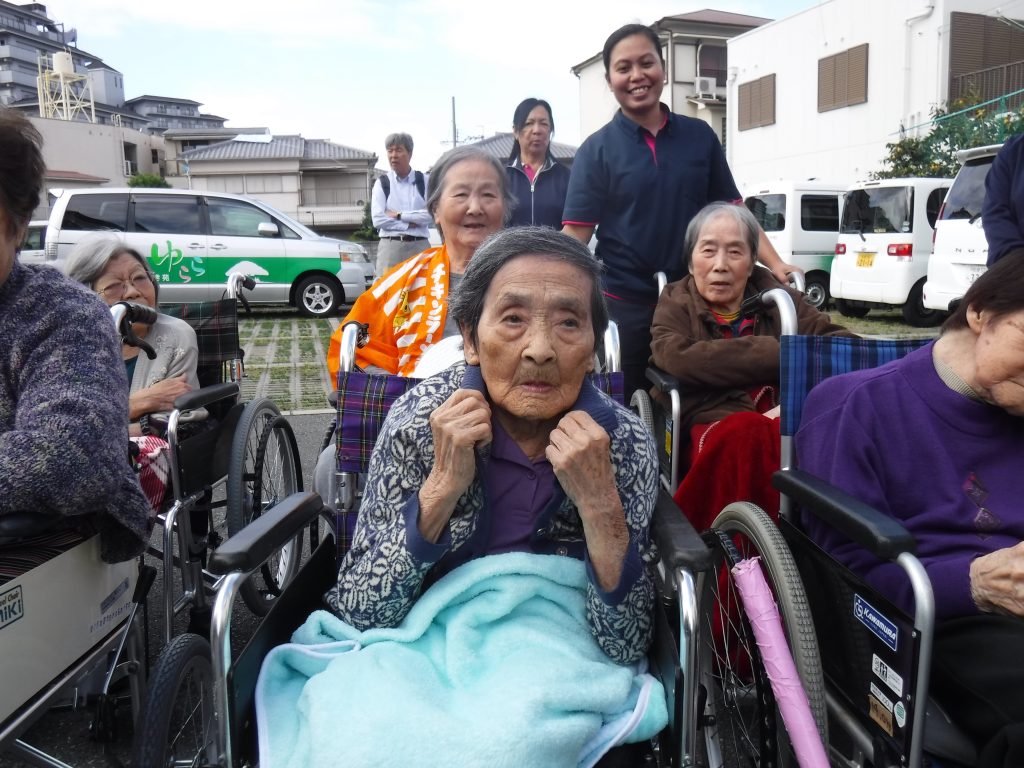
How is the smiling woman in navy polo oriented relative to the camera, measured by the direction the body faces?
toward the camera

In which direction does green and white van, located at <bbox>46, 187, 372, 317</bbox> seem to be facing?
to the viewer's right

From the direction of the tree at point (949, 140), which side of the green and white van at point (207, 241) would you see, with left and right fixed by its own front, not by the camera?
front

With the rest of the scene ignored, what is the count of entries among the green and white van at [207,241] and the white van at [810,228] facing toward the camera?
0

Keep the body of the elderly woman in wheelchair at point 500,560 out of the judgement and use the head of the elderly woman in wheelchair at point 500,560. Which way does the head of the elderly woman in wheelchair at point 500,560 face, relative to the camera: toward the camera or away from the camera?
toward the camera

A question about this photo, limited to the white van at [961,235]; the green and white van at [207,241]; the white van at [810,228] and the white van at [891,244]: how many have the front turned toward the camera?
0

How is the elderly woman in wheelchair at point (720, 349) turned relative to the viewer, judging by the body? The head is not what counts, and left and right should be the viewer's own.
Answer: facing the viewer

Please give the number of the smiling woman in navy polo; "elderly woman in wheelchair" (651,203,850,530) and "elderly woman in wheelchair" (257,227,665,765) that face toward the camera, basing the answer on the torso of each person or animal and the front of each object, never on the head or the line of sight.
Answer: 3

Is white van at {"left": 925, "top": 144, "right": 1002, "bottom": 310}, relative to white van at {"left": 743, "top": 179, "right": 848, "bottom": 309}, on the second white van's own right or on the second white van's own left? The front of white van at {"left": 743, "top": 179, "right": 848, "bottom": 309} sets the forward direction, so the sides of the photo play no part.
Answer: on the second white van's own right

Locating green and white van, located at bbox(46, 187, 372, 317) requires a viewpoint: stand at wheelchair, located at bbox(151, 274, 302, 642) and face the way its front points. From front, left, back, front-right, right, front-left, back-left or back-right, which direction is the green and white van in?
back-right

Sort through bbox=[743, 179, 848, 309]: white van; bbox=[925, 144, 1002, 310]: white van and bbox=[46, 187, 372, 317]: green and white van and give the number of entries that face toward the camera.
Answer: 0

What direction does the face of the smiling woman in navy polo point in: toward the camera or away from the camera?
toward the camera

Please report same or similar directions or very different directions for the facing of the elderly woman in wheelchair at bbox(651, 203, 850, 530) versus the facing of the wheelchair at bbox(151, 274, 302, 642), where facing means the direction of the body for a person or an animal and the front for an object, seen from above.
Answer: same or similar directions

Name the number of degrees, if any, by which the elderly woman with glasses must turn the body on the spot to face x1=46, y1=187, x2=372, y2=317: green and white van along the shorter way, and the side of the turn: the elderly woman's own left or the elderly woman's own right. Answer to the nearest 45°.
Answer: approximately 180°

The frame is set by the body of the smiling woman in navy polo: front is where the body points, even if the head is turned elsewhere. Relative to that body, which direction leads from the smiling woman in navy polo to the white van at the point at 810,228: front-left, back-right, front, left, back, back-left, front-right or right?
back

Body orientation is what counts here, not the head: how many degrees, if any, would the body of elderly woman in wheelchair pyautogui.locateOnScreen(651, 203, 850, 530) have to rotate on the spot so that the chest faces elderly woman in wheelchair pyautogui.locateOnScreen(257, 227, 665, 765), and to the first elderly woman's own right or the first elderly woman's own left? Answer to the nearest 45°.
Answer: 0° — they already face them

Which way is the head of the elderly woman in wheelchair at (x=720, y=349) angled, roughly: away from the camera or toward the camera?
toward the camera
